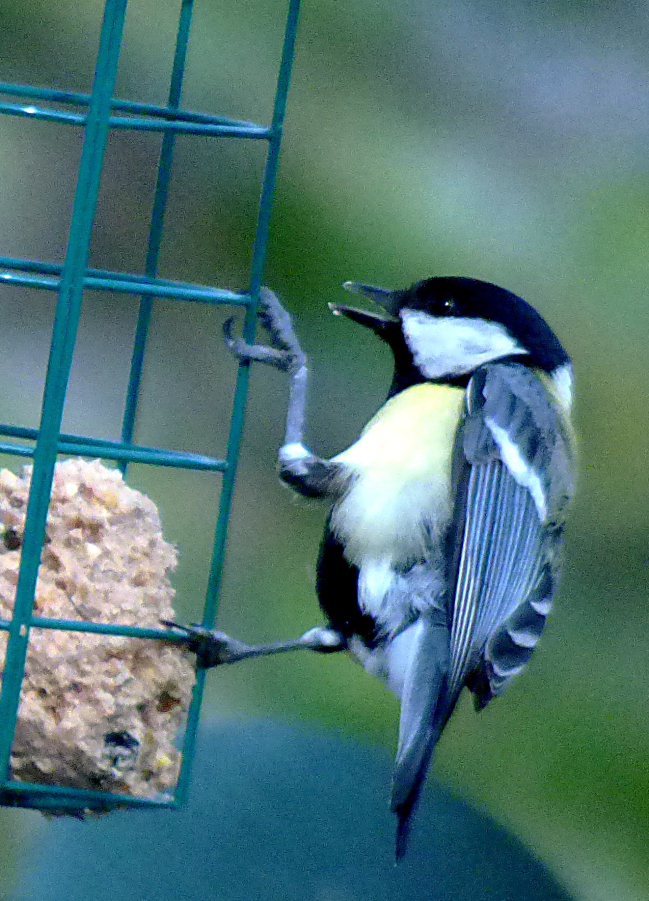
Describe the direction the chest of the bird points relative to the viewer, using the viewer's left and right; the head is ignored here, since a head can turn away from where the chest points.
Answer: facing to the left of the viewer
